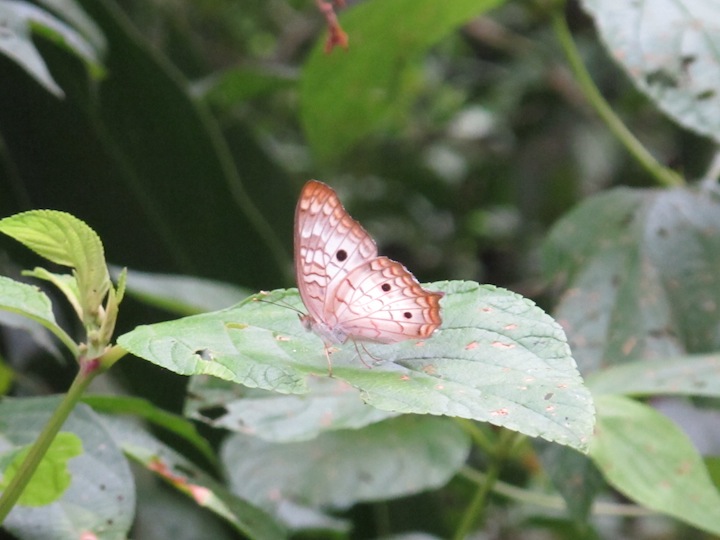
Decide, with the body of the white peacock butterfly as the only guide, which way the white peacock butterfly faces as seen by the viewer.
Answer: to the viewer's left
